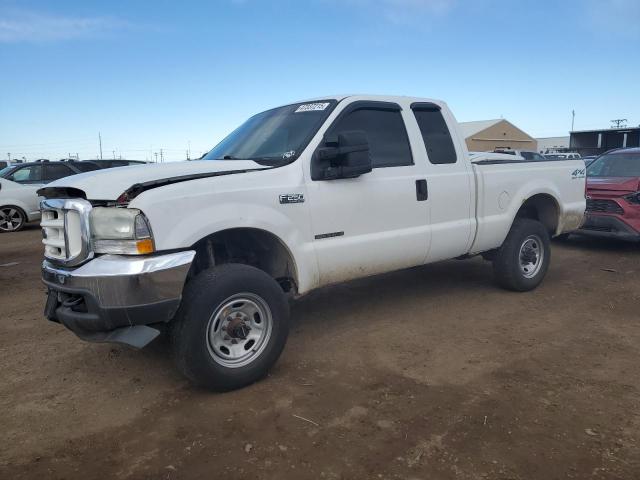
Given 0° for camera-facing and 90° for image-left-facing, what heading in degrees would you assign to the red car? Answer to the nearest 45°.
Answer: approximately 45°

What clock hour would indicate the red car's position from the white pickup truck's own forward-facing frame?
The red car is roughly at 6 o'clock from the white pickup truck.

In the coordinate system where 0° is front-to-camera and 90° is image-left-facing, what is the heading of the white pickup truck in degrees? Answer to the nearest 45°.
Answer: approximately 45°

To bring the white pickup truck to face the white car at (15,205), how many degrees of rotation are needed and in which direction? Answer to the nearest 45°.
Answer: approximately 90° to its right
